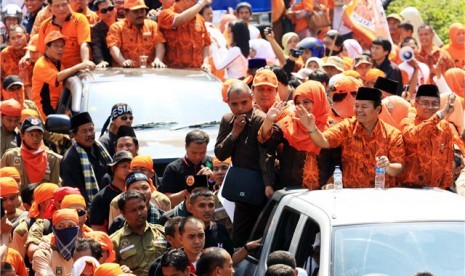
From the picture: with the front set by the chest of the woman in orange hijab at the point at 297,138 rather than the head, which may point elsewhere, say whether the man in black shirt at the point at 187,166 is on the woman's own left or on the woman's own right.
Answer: on the woman's own right

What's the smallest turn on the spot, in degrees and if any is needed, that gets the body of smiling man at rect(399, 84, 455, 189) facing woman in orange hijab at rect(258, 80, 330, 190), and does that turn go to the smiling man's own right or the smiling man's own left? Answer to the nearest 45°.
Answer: approximately 90° to the smiling man's own right

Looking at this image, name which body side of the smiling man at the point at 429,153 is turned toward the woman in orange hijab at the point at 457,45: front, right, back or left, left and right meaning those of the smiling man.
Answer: back

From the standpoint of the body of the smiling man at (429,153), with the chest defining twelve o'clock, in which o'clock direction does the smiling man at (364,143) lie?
the smiling man at (364,143) is roughly at 2 o'clock from the smiling man at (429,153).

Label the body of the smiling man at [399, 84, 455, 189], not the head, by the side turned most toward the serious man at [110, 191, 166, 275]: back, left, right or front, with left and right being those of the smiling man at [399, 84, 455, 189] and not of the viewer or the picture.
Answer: right

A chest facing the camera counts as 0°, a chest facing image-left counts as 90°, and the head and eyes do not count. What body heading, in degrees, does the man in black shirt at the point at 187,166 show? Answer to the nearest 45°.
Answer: approximately 315°
